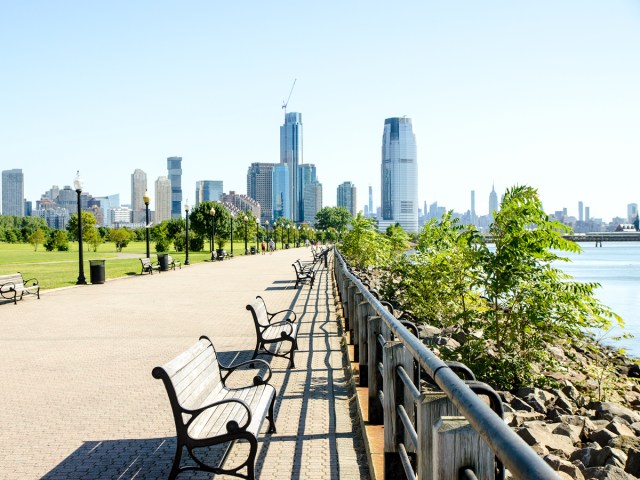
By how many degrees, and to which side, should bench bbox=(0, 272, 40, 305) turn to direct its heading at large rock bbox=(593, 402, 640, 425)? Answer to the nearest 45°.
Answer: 0° — it already faces it

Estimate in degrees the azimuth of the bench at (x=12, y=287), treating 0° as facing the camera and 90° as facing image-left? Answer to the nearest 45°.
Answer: approximately 315°

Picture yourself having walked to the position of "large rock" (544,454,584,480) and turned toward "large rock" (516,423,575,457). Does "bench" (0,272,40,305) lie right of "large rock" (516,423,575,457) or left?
left

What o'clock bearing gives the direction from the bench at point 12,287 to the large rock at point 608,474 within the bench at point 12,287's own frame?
The large rock is roughly at 1 o'clock from the bench.

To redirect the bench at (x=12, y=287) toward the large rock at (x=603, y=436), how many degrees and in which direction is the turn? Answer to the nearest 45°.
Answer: approximately 45° to its right

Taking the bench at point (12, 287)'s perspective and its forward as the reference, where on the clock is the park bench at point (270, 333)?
The park bench is roughly at 1 o'clock from the bench.

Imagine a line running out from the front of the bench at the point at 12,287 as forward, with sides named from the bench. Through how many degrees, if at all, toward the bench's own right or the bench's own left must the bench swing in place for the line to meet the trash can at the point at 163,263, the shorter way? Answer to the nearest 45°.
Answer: approximately 90° to the bench's own left

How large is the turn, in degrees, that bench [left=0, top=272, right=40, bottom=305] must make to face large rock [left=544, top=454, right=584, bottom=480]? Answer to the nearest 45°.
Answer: approximately 45° to its right
